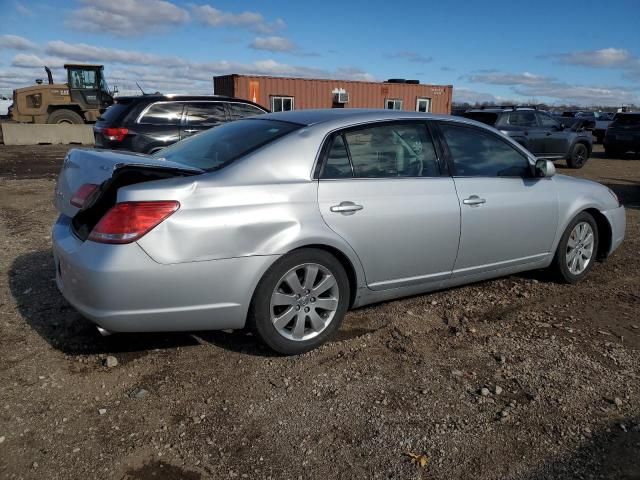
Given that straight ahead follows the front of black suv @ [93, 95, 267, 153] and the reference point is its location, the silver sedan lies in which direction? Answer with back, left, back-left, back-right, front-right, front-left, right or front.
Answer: back-right

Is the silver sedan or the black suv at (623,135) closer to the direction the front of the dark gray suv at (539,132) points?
the black suv

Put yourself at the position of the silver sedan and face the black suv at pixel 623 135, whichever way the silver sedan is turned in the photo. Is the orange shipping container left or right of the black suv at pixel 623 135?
left

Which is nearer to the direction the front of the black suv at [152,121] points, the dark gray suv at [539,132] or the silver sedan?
the dark gray suv

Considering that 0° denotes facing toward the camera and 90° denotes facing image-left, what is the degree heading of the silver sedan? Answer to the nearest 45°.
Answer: approximately 225°

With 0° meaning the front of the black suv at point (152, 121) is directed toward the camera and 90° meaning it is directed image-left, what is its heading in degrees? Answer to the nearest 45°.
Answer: approximately 225°

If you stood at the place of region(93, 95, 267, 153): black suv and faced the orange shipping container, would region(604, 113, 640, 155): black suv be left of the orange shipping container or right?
right

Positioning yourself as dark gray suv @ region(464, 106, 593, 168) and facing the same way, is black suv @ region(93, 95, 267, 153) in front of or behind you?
behind

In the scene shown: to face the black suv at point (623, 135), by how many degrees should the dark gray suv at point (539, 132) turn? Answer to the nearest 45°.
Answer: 0° — it already faces it

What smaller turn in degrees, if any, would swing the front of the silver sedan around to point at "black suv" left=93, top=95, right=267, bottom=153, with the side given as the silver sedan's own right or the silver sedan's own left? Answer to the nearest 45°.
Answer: approximately 90° to the silver sedan's own left
